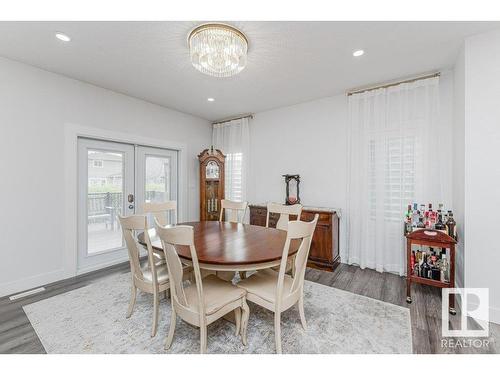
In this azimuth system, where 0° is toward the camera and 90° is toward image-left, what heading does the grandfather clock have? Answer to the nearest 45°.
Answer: approximately 0°

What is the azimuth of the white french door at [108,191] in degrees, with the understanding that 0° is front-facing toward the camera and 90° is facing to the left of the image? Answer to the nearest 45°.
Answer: approximately 315°

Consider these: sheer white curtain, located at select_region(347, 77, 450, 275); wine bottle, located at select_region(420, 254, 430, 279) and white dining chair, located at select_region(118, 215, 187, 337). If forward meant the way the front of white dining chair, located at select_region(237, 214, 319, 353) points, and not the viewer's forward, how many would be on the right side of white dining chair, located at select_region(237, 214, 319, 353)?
2

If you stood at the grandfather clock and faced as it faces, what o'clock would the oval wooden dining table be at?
The oval wooden dining table is roughly at 12 o'clock from the grandfather clock.

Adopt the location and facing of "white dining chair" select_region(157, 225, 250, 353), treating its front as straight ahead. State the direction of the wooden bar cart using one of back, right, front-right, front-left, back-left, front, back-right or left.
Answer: front-right

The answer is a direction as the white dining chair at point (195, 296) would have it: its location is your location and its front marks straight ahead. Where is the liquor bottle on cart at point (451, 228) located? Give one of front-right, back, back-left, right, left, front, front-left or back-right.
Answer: front-right

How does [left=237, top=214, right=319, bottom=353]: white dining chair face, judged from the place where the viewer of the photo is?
facing away from the viewer and to the left of the viewer

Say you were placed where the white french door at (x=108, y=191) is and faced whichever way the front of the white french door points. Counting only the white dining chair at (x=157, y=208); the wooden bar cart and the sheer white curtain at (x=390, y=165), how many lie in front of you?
3

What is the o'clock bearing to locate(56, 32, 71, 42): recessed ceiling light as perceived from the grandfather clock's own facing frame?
The recessed ceiling light is roughly at 1 o'clock from the grandfather clock.

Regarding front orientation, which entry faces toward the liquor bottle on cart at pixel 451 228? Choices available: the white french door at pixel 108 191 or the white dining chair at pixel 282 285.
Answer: the white french door

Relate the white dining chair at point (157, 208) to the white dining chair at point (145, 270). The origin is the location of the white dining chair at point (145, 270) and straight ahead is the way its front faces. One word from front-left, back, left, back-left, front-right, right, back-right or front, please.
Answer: front-left

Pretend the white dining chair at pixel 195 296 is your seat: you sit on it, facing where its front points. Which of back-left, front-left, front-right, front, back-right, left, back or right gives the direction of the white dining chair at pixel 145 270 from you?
left

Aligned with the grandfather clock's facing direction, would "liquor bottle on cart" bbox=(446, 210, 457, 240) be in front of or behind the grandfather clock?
in front

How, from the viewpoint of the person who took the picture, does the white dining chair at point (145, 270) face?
facing away from the viewer and to the right of the viewer

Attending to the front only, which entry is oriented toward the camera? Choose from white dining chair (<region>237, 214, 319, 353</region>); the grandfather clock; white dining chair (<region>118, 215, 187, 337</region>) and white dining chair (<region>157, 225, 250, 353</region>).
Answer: the grandfather clock

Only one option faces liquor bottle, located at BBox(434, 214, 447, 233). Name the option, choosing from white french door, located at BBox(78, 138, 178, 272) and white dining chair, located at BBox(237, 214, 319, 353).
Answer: the white french door

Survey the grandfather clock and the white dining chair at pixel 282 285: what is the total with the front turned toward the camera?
1
